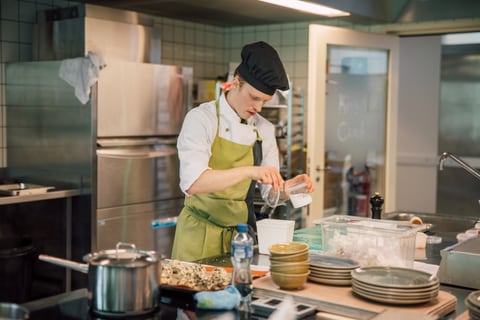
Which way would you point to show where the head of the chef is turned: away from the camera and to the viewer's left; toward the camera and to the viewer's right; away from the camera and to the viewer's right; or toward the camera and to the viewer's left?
toward the camera and to the viewer's right

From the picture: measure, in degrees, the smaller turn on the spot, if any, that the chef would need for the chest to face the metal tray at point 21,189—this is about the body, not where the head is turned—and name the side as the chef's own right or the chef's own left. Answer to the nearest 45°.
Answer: approximately 180°

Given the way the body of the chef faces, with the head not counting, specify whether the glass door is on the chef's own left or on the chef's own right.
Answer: on the chef's own left

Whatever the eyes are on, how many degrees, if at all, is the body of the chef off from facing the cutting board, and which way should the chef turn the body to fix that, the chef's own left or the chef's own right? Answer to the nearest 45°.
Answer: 0° — they already face it

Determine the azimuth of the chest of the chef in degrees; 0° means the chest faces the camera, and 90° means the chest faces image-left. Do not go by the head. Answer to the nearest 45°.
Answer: approximately 315°

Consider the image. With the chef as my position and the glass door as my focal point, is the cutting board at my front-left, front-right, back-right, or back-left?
back-right

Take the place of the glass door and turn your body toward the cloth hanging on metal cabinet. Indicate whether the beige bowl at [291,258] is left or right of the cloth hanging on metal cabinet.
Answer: left

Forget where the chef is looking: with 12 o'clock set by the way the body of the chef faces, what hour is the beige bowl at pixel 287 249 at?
The beige bowl is roughly at 1 o'clock from the chef.

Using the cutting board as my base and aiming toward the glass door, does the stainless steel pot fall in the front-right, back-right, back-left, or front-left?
back-left
